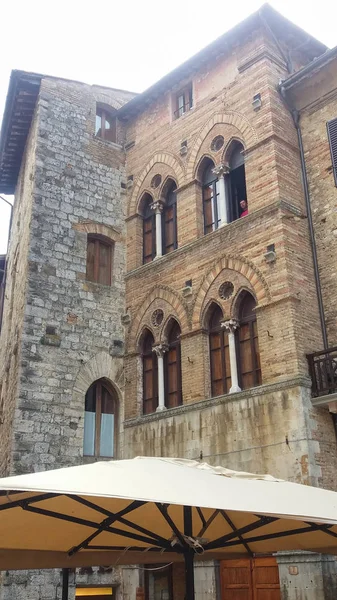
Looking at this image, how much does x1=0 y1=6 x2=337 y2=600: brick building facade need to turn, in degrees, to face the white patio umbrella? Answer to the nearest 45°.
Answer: approximately 45° to its left
